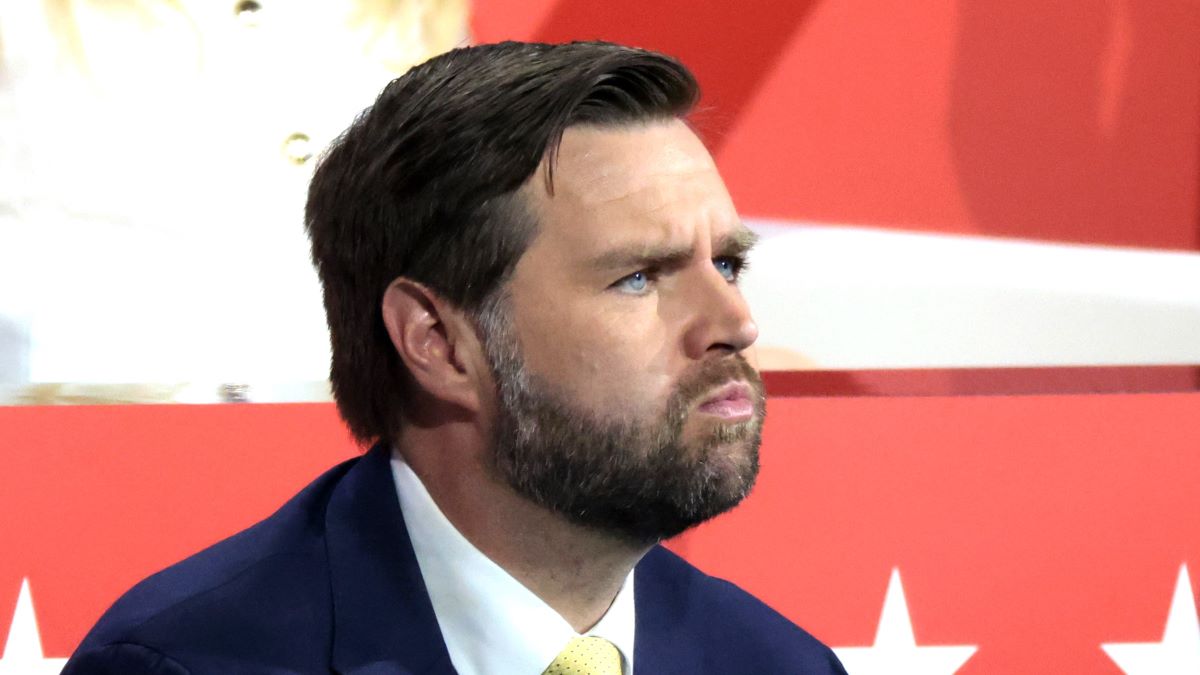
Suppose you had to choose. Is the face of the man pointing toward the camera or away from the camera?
toward the camera

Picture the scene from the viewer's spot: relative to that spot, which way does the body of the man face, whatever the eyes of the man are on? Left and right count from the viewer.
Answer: facing the viewer and to the right of the viewer
